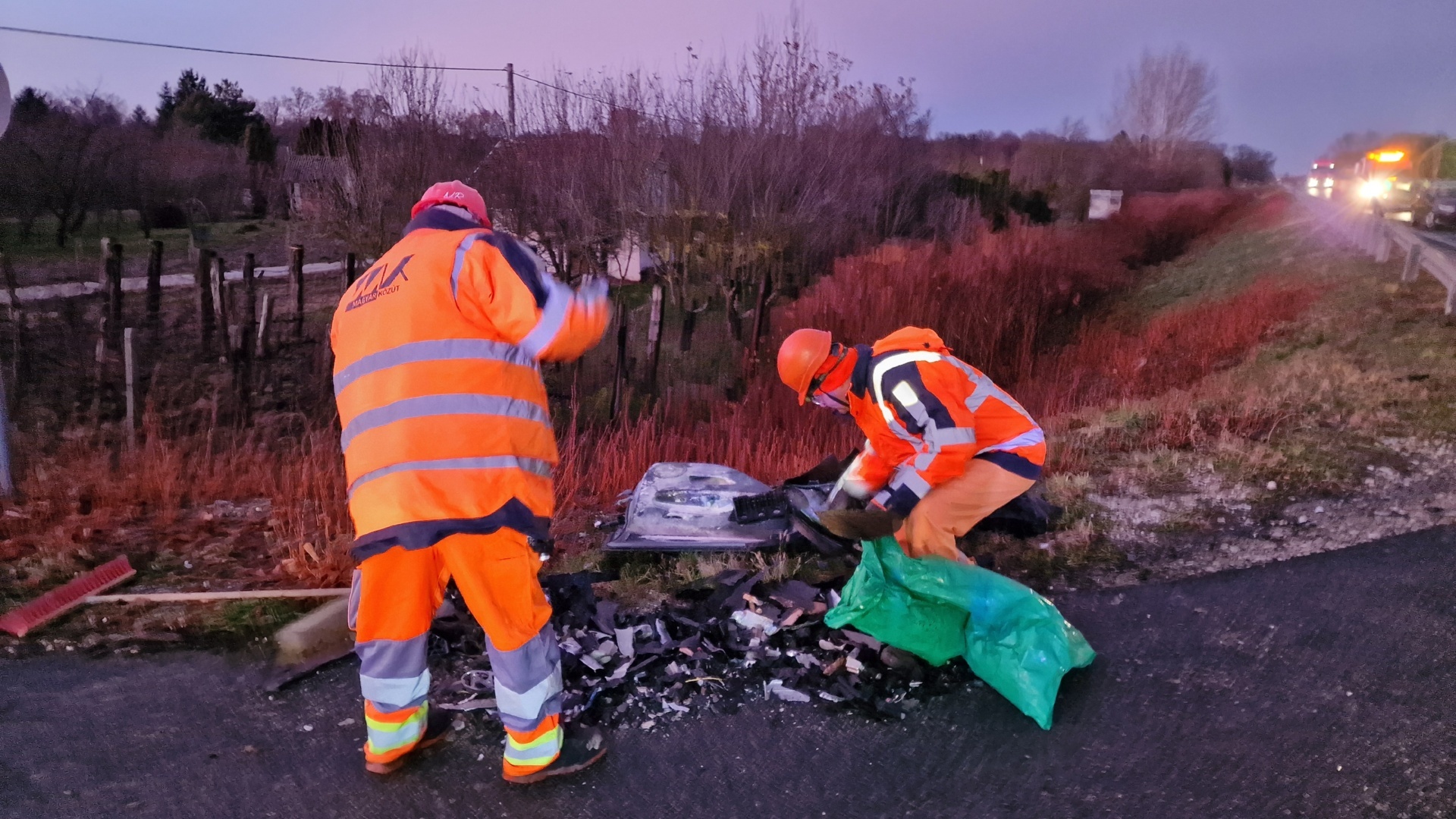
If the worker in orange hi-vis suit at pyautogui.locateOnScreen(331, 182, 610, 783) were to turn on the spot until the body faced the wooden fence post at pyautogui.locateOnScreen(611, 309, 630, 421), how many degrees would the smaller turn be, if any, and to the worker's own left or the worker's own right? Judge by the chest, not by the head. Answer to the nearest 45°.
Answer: approximately 45° to the worker's own left

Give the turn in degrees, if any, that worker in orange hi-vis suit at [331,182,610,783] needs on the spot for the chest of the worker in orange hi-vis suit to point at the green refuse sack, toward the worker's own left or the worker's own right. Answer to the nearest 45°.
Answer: approximately 45° to the worker's own right

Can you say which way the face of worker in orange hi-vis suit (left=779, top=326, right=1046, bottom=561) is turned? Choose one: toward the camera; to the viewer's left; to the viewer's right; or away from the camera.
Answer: to the viewer's left

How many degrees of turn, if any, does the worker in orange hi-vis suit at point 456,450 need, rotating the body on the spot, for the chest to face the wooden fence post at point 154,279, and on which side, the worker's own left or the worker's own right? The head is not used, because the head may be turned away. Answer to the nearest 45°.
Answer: approximately 45° to the worker's own left

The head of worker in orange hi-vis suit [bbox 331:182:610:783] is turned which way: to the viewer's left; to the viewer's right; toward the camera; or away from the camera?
away from the camera

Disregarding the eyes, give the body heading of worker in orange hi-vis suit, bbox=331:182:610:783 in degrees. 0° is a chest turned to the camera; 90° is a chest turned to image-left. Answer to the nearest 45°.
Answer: approximately 225°

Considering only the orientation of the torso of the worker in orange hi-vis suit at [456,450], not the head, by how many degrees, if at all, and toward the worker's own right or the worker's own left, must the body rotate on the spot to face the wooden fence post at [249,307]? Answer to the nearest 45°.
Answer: approximately 45° to the worker's own left

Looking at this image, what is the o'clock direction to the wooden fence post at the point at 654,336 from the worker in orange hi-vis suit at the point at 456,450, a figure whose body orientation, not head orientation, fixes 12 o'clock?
The wooden fence post is roughly at 11 o'clock from the worker in orange hi-vis suit.

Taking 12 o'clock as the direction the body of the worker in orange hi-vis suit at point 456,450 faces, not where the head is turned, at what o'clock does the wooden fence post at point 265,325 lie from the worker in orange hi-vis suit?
The wooden fence post is roughly at 10 o'clock from the worker in orange hi-vis suit.

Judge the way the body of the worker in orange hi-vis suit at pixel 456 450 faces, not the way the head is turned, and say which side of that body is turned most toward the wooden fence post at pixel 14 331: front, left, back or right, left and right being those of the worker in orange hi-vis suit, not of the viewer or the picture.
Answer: left
